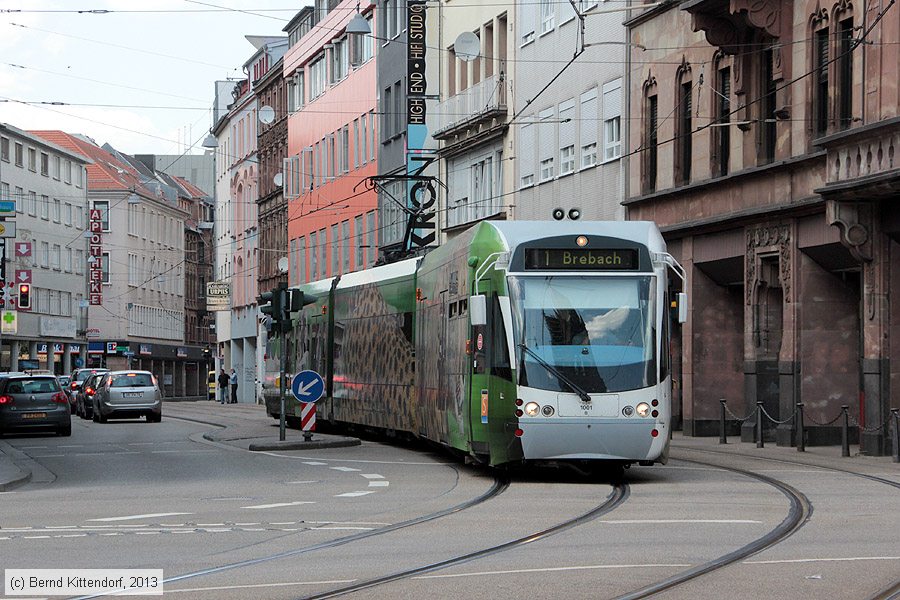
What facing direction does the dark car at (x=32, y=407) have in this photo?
away from the camera

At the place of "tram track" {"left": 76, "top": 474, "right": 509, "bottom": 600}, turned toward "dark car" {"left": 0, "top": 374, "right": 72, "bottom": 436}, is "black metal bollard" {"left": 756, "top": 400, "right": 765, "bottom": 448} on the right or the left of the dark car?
right

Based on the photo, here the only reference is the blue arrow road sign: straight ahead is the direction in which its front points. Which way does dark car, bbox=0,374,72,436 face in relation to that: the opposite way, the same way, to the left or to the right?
the opposite way

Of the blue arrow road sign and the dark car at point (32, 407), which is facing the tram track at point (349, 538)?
the blue arrow road sign

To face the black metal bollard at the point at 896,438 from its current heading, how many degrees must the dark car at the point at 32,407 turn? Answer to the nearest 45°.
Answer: approximately 135° to its right

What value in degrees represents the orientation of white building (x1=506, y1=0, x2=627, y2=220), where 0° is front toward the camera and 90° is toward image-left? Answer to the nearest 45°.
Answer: approximately 45°

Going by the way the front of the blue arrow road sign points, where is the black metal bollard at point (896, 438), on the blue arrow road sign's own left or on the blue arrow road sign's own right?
on the blue arrow road sign's own left
